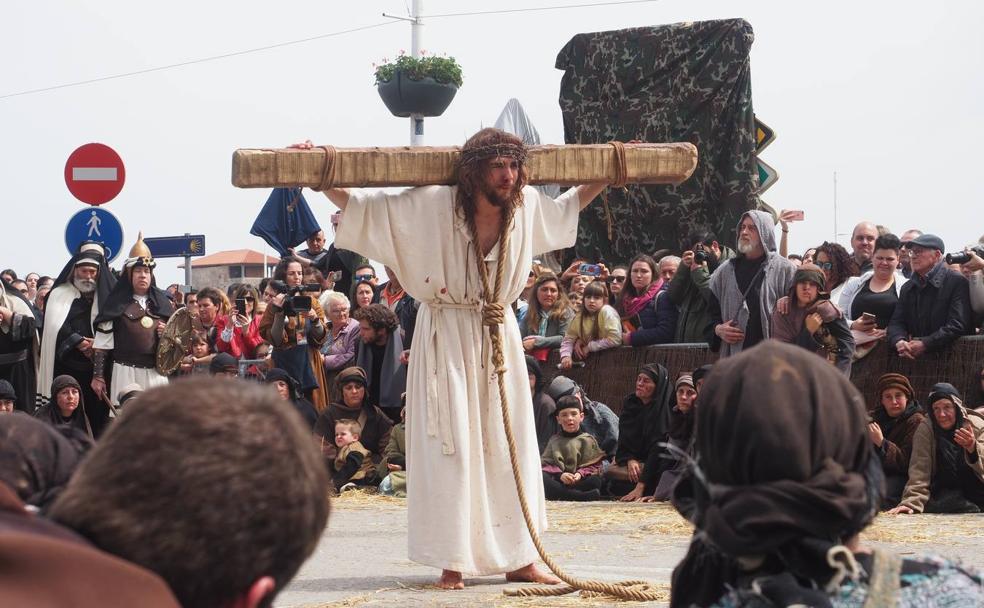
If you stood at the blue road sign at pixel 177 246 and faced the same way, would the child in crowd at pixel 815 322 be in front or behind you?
in front

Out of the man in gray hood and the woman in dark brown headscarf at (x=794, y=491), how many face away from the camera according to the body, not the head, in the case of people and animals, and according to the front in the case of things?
1

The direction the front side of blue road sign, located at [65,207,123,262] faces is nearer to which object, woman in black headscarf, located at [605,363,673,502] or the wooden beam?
the wooden beam

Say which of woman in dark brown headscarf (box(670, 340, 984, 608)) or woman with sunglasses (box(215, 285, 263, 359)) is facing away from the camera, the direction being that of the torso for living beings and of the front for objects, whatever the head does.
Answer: the woman in dark brown headscarf

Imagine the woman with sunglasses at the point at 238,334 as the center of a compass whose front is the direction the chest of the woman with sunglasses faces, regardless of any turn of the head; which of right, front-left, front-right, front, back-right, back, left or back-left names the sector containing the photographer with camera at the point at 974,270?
front-left

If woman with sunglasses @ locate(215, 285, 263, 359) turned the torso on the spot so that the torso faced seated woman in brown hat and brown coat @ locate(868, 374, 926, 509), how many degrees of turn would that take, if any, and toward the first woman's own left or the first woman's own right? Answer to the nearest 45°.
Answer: approximately 45° to the first woman's own left
